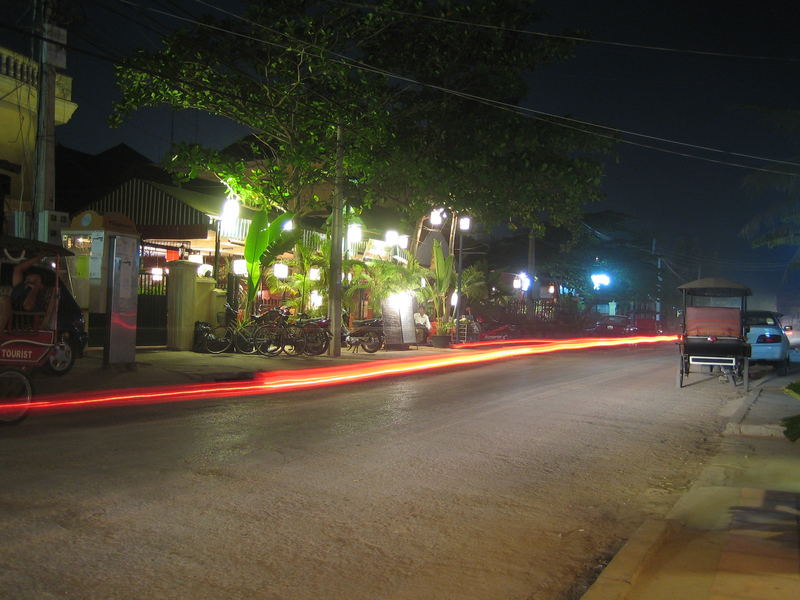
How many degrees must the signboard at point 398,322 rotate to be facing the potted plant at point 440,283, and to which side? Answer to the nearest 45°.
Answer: approximately 180°

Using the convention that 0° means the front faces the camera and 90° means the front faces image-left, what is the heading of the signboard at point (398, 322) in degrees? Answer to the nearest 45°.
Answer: approximately 0°

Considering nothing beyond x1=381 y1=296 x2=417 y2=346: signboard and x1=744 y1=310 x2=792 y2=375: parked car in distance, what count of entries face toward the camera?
1

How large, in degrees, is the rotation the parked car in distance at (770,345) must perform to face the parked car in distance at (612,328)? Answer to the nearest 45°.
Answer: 0° — it already faces it

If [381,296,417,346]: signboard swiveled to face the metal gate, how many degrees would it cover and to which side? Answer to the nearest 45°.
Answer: approximately 45° to its right

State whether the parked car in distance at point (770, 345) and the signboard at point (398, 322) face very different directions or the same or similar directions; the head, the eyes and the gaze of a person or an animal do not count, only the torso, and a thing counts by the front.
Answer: very different directions

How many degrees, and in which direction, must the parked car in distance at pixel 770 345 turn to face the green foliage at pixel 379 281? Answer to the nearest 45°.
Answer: approximately 90° to its left

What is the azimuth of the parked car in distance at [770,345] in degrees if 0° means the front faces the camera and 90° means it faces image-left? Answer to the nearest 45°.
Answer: approximately 180°

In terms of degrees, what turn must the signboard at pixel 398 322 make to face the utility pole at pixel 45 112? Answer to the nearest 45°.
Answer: approximately 45° to its right

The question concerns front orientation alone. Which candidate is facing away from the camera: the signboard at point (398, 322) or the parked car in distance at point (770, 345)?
the parked car in distance

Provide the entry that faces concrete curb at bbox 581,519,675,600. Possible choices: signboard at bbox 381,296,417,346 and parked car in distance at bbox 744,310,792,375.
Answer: the signboard
